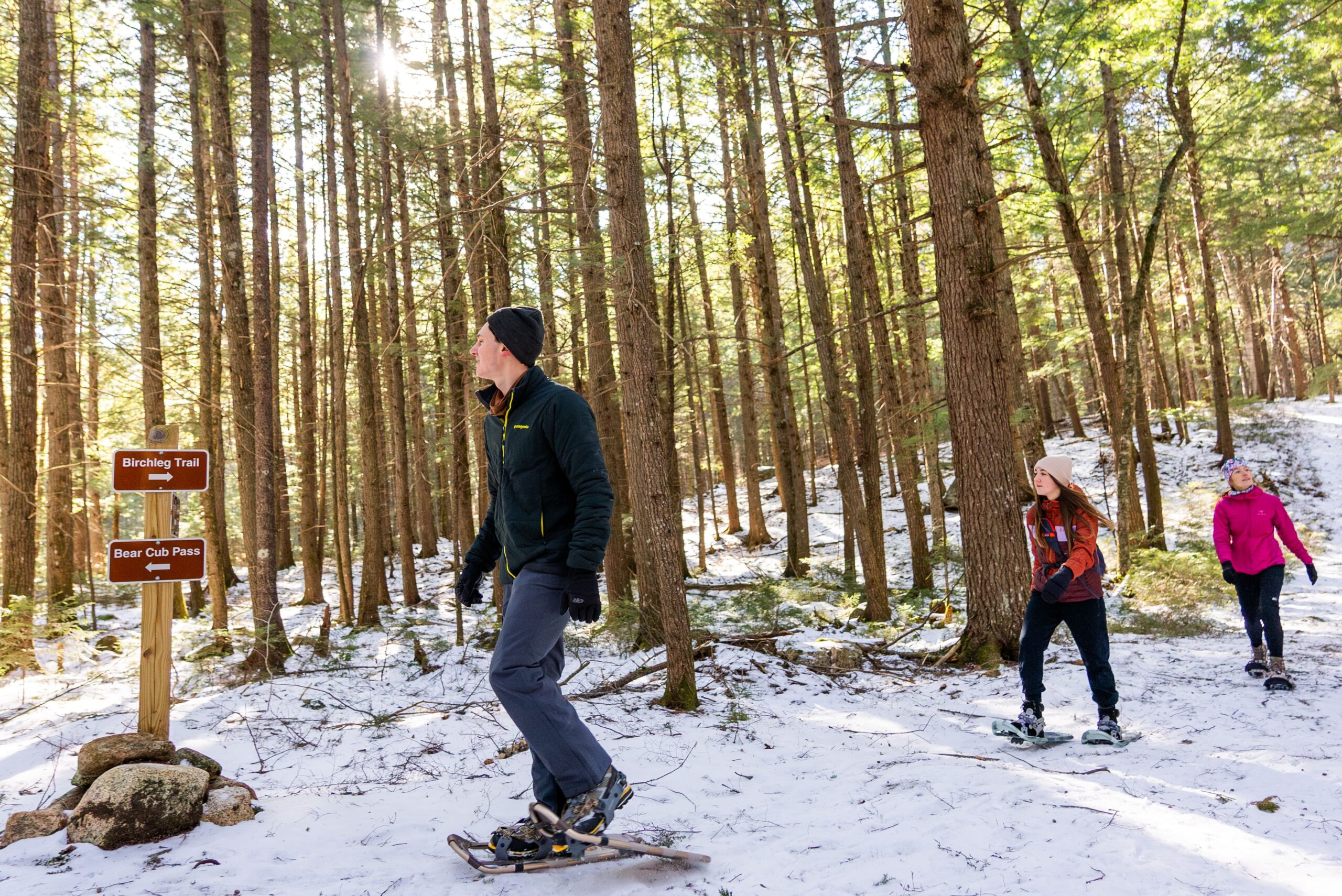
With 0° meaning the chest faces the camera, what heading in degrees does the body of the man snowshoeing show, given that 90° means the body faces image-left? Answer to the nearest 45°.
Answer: approximately 45°

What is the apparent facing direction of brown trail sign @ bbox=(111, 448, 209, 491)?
toward the camera

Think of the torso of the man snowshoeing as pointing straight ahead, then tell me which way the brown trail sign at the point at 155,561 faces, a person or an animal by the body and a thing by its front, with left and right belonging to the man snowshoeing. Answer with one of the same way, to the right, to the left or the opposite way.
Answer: to the left

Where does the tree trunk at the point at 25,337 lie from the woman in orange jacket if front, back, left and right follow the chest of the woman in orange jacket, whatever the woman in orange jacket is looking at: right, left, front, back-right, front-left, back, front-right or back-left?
front-right

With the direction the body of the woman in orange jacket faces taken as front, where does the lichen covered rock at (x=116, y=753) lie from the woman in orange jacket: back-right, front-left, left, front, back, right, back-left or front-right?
front

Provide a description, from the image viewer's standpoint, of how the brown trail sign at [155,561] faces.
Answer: facing the viewer

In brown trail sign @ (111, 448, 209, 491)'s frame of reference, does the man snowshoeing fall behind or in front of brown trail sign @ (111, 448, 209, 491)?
in front

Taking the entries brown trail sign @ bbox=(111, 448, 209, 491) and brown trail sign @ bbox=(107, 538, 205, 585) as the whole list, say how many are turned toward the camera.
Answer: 2

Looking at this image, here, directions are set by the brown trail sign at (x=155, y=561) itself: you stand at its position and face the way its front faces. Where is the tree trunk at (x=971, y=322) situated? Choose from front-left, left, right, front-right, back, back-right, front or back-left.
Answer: left

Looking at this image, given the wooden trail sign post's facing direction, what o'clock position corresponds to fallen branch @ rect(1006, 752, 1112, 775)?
The fallen branch is roughly at 10 o'clock from the wooden trail sign post.

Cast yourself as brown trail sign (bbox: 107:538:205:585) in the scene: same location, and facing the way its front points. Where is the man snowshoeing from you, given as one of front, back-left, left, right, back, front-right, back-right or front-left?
front-left

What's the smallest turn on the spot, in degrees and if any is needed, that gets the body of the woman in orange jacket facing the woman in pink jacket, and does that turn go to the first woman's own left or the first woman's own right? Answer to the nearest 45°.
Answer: approximately 180°

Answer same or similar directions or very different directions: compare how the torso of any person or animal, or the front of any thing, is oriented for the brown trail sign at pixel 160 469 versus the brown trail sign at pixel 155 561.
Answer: same or similar directions

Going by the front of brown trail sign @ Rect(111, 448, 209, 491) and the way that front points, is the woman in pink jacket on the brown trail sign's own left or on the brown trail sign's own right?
on the brown trail sign's own left
